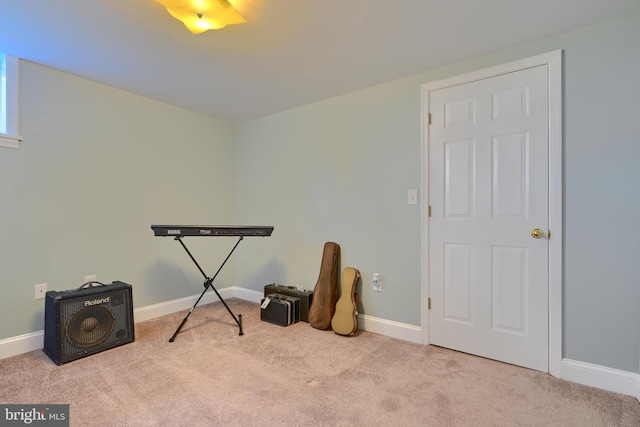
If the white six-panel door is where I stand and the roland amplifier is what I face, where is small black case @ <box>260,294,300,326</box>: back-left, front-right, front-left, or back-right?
front-right

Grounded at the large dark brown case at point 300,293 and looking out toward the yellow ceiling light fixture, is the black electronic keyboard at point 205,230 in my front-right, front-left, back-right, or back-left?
front-right

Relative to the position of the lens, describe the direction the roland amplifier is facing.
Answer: facing the viewer and to the right of the viewer

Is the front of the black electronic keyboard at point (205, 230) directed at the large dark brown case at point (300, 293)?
no

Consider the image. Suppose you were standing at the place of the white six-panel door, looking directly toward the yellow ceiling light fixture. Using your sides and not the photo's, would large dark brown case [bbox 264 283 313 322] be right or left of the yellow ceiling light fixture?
right
